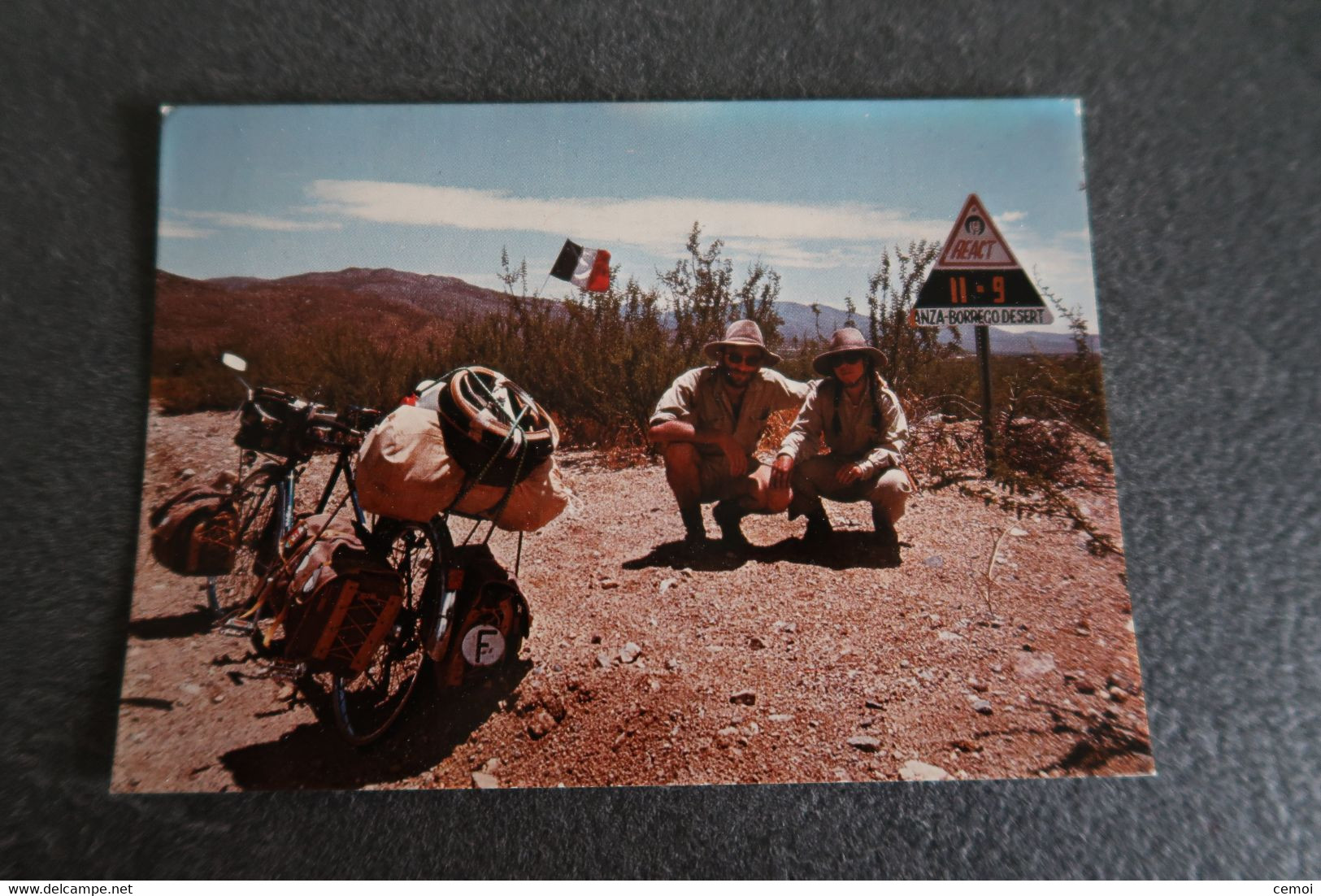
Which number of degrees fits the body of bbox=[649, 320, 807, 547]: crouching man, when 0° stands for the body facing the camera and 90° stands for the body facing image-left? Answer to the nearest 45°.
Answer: approximately 0°
